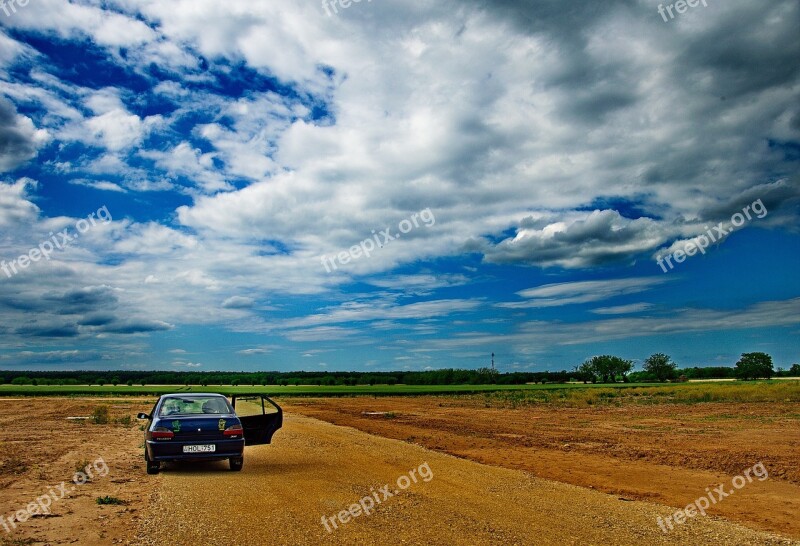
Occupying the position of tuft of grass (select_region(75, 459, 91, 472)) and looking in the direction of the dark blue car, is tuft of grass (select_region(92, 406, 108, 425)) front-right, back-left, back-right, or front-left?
back-left

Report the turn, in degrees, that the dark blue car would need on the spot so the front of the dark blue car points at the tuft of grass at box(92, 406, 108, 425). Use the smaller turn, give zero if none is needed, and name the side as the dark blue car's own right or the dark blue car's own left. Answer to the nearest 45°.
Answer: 0° — it already faces it

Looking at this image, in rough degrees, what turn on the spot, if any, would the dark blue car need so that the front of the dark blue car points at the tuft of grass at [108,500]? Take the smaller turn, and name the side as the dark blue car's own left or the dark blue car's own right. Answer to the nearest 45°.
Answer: approximately 135° to the dark blue car's own left

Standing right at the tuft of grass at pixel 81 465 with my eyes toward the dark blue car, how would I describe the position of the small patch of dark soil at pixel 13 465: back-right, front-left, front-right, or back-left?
back-left

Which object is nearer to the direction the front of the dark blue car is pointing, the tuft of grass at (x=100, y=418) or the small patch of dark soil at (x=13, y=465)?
the tuft of grass

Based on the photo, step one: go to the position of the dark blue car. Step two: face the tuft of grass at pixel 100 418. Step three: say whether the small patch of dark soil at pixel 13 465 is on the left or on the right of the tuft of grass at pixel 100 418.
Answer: left

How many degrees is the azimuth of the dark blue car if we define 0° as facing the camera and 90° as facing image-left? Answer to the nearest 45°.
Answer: approximately 180°

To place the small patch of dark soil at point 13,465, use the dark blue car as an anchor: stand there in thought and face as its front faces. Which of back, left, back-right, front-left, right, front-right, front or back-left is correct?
front-left
